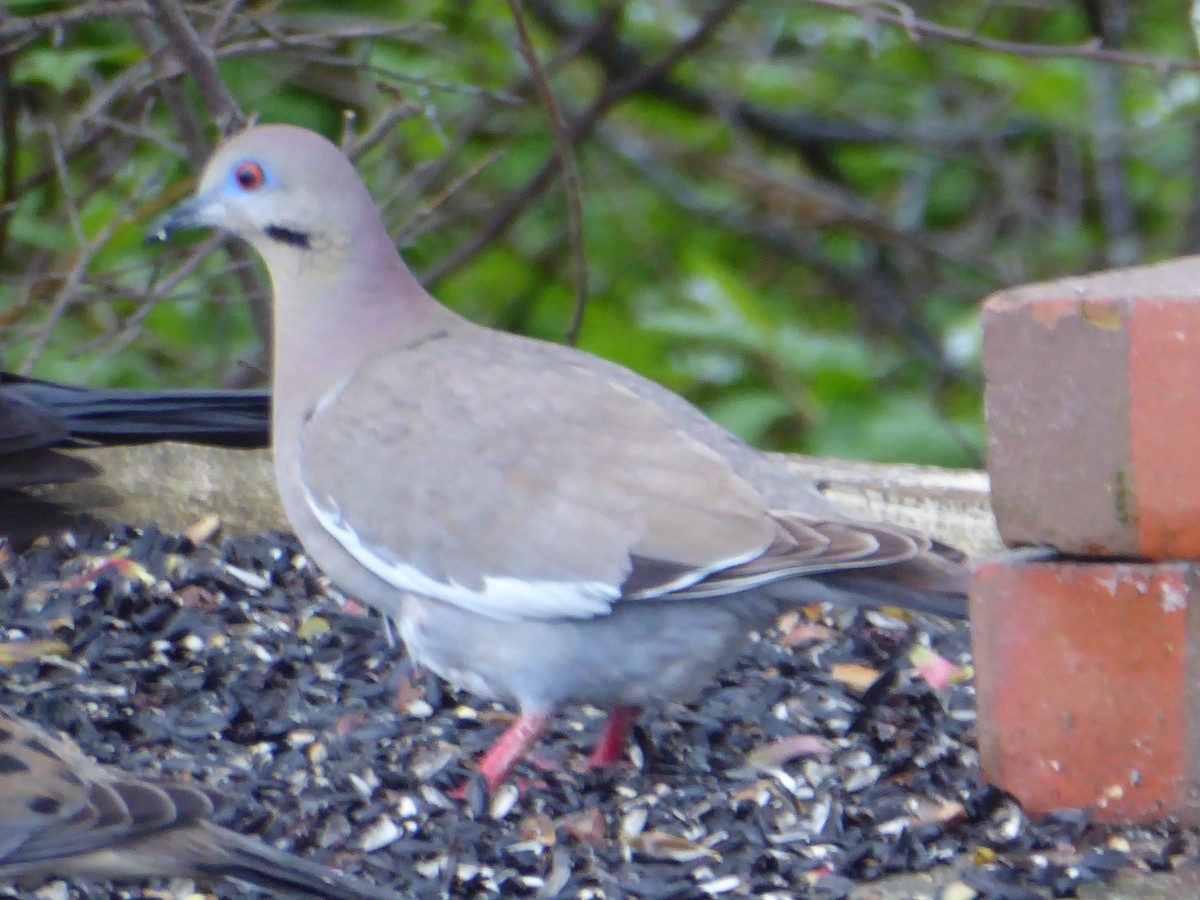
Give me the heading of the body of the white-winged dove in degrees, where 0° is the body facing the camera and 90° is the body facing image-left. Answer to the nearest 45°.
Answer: approximately 90°

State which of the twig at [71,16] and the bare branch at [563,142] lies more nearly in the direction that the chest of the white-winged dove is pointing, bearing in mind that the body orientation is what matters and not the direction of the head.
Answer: the twig

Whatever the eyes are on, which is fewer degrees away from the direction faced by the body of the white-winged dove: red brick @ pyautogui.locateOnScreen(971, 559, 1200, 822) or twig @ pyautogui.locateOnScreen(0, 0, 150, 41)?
the twig

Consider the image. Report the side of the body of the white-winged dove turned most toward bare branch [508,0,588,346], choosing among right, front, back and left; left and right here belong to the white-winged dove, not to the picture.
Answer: right

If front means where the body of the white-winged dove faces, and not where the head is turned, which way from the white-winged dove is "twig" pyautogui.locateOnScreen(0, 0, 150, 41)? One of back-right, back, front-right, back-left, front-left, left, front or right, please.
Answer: front-right

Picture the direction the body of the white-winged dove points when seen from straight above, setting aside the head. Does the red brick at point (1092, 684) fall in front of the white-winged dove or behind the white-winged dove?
behind

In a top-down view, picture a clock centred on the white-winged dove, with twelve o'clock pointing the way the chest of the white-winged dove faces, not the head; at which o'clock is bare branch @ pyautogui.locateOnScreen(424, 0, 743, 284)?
The bare branch is roughly at 3 o'clock from the white-winged dove.

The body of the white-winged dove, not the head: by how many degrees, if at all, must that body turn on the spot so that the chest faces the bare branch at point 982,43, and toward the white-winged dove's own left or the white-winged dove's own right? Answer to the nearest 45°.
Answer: approximately 135° to the white-winged dove's own right

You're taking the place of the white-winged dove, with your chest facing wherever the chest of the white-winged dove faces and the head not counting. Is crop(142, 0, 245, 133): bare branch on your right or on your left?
on your right

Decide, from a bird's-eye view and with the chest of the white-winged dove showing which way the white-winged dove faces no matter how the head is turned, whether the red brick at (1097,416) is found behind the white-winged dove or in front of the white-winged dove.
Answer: behind
